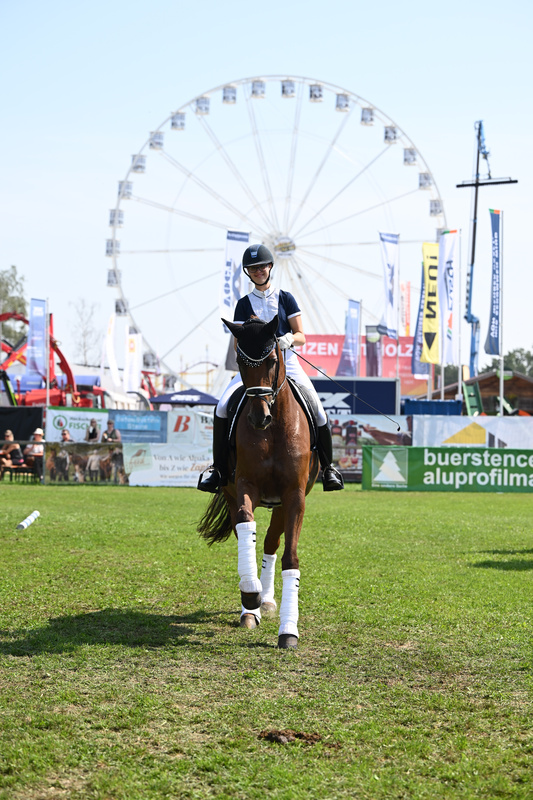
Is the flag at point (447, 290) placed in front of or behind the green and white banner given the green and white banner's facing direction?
behind

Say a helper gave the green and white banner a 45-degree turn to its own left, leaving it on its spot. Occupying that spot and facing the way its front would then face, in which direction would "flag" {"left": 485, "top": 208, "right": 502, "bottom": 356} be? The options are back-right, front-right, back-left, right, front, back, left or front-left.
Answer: back-left

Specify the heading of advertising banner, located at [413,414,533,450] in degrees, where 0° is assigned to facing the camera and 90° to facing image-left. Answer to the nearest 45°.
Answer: approximately 0°

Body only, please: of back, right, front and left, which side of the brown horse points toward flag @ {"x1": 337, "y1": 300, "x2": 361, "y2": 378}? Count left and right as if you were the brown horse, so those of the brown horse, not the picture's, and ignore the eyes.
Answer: back

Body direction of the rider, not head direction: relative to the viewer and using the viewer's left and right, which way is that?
facing the viewer

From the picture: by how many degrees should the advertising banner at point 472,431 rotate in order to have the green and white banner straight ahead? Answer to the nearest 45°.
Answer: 0° — it already faces it

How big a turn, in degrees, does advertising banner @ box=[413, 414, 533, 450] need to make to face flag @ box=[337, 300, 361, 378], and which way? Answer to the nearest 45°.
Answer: approximately 180°

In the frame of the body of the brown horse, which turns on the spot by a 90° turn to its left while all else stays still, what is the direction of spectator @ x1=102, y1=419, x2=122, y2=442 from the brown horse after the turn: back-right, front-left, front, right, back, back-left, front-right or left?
left

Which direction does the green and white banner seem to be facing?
toward the camera
